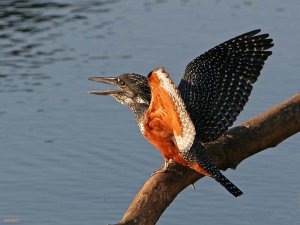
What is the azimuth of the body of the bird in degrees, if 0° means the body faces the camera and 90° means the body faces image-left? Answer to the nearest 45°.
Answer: approximately 90°
